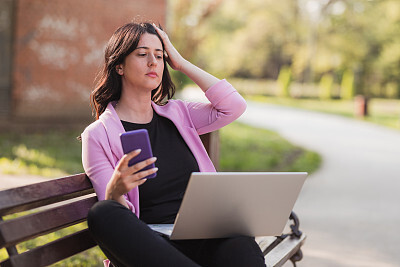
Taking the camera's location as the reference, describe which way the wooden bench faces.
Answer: facing the viewer and to the right of the viewer

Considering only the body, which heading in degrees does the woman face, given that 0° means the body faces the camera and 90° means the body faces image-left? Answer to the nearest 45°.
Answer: approximately 315°
